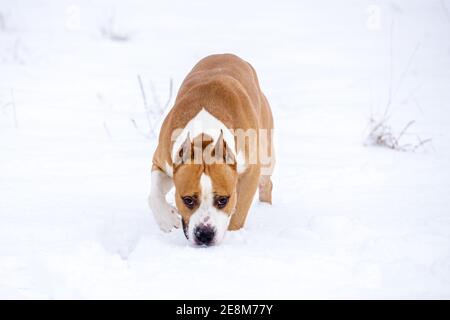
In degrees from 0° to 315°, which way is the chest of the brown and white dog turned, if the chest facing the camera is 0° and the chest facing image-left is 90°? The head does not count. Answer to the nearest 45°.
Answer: approximately 0°

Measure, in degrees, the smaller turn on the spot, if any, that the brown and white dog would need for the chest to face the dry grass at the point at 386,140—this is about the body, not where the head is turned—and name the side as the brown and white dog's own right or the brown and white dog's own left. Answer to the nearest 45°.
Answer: approximately 135° to the brown and white dog's own left

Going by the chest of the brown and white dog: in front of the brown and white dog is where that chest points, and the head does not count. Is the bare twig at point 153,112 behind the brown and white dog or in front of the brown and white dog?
behind
